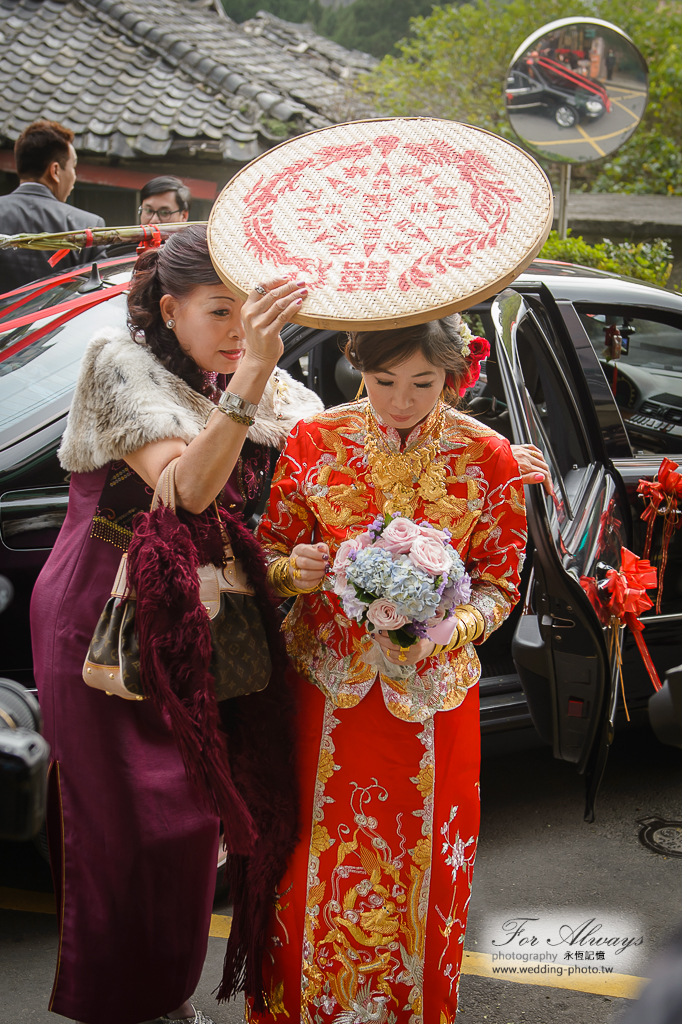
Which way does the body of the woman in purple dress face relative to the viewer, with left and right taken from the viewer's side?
facing the viewer and to the right of the viewer

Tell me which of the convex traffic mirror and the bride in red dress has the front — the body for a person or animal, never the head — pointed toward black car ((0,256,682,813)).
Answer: the convex traffic mirror

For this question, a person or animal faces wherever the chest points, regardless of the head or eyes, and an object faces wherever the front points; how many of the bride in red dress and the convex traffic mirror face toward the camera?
2

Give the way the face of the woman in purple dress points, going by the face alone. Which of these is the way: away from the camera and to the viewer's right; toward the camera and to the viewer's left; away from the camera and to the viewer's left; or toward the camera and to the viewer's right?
toward the camera and to the viewer's right

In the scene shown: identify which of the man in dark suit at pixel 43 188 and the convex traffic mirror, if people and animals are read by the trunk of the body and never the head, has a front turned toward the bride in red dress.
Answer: the convex traffic mirror

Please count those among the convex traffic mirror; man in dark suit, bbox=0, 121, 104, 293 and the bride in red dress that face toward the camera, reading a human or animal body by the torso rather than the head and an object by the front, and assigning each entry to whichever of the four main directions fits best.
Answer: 2

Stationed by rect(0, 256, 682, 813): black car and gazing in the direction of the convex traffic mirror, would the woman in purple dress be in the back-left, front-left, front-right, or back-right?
back-left
